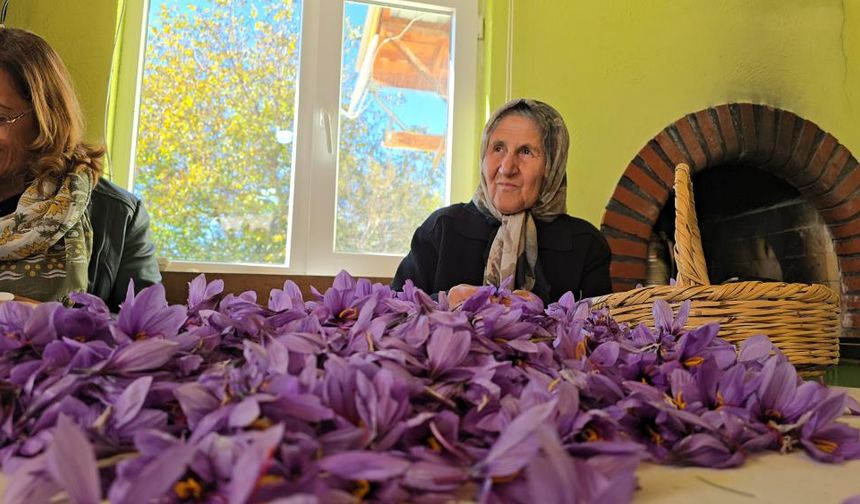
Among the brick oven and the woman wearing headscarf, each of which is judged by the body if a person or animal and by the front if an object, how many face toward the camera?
2

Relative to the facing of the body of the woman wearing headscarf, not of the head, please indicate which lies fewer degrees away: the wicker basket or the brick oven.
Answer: the wicker basket

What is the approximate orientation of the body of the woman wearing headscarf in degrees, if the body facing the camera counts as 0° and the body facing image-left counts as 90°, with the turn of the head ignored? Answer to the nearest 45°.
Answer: approximately 0°

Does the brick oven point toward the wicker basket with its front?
yes

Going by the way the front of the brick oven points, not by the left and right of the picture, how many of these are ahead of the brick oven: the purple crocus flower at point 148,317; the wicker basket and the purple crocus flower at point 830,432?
3

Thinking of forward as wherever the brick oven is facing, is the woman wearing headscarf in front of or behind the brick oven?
in front
